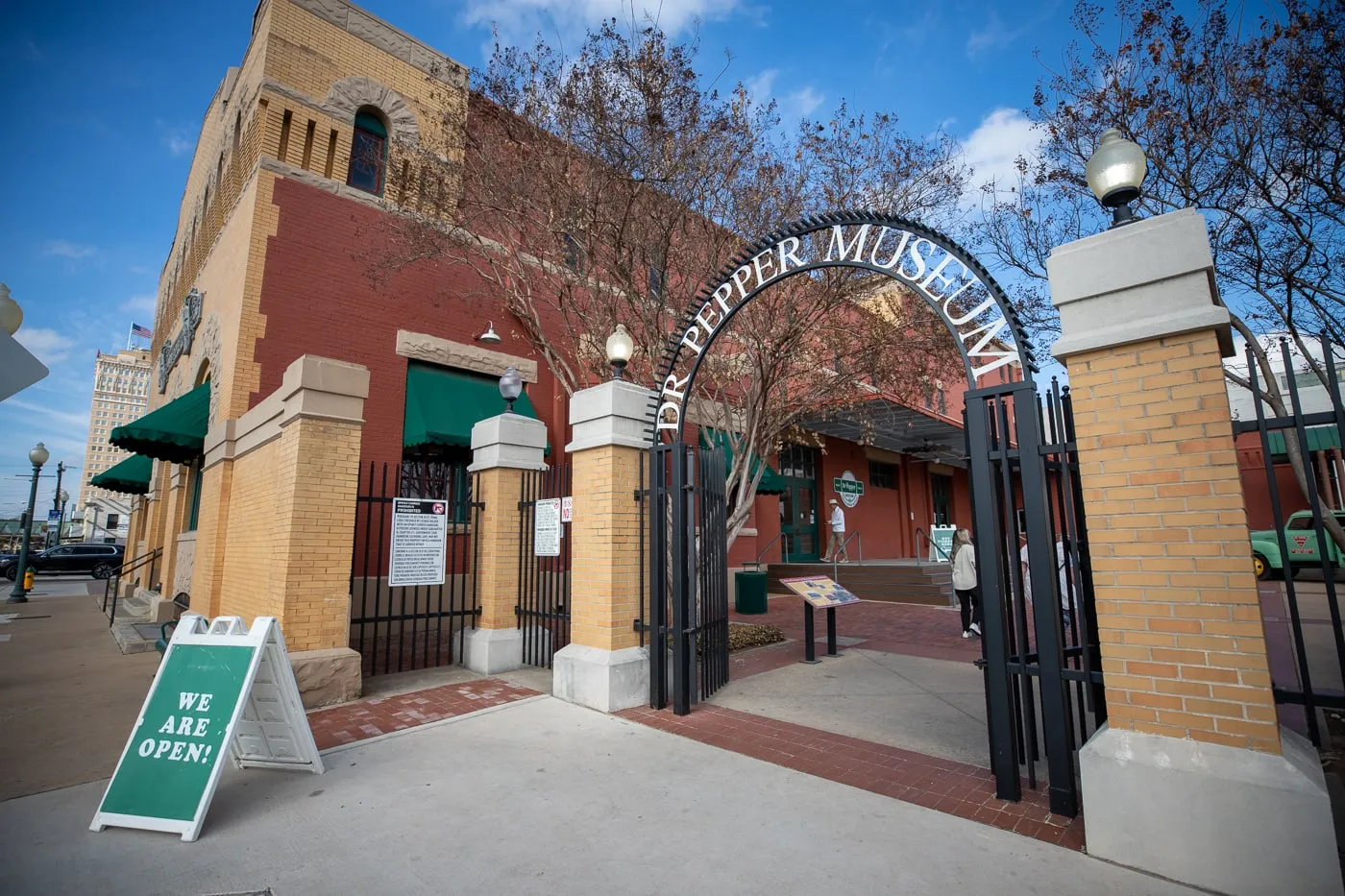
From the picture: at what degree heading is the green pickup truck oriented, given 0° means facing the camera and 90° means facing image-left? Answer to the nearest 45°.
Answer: approximately 90°

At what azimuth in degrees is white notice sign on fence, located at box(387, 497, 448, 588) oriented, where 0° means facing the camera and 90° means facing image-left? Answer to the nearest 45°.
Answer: approximately 0°

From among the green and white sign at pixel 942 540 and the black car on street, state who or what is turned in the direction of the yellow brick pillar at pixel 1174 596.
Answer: the green and white sign

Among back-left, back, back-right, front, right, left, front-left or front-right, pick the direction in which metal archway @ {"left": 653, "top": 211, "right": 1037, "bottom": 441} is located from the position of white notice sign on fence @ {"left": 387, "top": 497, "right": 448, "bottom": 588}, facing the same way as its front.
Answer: front-left

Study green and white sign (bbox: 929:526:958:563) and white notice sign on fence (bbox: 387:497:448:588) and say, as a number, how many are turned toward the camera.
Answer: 2

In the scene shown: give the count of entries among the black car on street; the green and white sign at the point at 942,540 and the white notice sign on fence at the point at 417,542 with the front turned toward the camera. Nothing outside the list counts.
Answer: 2

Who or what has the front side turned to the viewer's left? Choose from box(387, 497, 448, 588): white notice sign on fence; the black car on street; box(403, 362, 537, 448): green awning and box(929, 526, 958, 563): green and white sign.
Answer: the black car on street

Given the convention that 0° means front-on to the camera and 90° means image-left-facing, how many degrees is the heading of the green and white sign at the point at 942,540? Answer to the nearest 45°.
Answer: approximately 0°

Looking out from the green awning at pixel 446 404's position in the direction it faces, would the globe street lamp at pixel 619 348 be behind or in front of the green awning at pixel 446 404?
in front

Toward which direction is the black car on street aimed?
to the viewer's left

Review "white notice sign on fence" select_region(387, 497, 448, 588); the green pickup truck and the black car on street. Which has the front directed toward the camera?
the white notice sign on fence

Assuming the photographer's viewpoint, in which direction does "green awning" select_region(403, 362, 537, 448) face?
facing the viewer and to the right of the viewer
